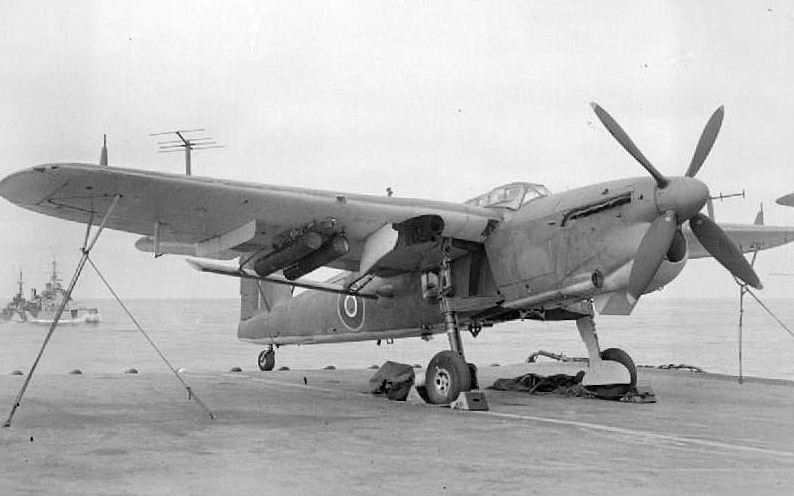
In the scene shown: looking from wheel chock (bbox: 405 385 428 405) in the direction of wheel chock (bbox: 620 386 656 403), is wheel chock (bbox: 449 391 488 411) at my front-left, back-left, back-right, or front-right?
front-right

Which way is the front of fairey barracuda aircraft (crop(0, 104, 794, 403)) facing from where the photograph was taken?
facing the viewer and to the right of the viewer
